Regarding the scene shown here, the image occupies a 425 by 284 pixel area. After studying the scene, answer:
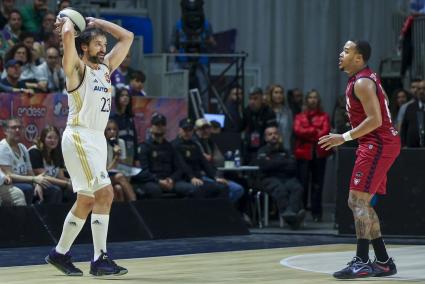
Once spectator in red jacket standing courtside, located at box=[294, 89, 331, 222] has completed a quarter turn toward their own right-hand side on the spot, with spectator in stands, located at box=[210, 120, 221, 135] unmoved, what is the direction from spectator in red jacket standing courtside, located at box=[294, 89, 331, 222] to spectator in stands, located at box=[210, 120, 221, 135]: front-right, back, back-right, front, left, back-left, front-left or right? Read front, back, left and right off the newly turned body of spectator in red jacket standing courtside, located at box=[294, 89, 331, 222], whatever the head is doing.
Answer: front

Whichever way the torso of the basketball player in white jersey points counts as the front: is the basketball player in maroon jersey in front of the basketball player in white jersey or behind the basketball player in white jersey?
in front

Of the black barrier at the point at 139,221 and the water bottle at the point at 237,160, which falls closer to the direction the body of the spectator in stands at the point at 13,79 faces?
the black barrier

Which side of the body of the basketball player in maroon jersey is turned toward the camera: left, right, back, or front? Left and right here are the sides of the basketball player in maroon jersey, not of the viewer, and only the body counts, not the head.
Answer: left

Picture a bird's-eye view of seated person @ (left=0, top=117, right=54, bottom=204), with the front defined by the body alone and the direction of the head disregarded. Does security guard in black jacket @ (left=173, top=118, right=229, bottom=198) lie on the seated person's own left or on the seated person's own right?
on the seated person's own left

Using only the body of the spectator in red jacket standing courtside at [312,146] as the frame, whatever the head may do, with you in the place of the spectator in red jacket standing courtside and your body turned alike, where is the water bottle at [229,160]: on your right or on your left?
on your right

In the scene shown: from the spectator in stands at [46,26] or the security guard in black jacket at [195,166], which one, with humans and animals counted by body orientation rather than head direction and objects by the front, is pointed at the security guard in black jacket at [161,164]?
the spectator in stands

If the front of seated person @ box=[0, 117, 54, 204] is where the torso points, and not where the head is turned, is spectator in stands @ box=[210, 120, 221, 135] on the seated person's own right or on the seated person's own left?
on the seated person's own left

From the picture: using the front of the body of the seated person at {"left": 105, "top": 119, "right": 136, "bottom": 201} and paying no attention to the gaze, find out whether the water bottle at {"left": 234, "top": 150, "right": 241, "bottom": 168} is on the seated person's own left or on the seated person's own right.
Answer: on the seated person's own left

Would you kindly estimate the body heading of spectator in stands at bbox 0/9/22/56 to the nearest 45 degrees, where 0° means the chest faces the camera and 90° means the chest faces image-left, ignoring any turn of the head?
approximately 315°
